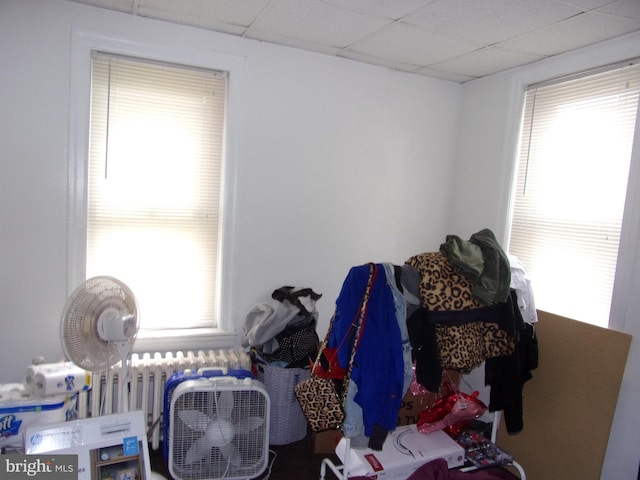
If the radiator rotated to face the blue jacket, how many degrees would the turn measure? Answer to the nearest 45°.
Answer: approximately 45° to its left

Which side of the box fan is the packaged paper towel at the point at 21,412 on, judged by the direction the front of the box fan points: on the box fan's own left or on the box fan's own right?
on the box fan's own right

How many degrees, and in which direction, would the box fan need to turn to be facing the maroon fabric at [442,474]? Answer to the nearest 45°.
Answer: approximately 90° to its left

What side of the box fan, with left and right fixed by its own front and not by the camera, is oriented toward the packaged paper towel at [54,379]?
right

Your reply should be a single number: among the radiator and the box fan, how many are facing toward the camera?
2

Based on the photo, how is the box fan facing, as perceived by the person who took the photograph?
facing the viewer

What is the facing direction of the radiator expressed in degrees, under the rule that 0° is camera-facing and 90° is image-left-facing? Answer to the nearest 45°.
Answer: approximately 0°

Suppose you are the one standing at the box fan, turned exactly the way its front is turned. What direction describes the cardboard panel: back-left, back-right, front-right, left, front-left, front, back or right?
left

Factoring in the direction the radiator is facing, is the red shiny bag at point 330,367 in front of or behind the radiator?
in front

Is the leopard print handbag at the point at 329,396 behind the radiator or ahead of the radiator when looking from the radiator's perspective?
ahead

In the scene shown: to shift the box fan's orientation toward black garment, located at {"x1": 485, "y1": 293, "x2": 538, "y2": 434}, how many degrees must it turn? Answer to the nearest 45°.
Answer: approximately 90° to its left

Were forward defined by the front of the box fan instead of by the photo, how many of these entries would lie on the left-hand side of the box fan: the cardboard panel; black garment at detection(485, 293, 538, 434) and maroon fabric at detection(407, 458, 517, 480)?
3

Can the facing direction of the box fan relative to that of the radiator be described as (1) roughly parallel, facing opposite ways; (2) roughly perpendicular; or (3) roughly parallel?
roughly parallel

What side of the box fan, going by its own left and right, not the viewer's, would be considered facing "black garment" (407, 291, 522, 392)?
left
